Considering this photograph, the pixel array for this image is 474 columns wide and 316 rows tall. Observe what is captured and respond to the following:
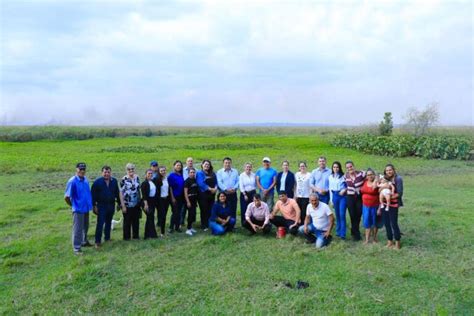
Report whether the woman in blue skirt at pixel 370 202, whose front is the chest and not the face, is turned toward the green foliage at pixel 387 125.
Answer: no

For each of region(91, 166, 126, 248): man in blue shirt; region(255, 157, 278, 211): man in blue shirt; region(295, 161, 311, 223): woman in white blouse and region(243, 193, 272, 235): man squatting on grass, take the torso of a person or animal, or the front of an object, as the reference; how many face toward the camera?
4

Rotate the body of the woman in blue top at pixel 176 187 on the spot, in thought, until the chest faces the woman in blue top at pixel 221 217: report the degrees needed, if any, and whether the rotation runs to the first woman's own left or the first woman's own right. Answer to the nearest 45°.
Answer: approximately 90° to the first woman's own left

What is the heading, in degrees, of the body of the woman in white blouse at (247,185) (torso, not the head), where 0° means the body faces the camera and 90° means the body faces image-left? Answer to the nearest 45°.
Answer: approximately 0°

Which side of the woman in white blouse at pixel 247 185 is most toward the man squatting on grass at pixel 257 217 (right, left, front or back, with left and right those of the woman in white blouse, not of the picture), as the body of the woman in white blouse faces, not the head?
front

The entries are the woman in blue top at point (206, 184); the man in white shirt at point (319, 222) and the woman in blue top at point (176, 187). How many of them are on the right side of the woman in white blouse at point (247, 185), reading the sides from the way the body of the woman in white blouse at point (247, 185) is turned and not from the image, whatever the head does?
2

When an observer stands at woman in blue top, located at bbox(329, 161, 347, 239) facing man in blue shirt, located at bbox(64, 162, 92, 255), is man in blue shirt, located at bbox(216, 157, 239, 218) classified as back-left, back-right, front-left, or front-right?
front-right

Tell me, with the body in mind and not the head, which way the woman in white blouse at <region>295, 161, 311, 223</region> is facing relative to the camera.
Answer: toward the camera

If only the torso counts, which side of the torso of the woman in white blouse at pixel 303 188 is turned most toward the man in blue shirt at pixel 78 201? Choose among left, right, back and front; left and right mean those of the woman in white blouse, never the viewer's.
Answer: right

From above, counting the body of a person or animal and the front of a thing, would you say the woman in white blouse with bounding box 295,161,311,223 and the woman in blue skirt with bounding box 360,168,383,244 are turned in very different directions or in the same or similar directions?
same or similar directions

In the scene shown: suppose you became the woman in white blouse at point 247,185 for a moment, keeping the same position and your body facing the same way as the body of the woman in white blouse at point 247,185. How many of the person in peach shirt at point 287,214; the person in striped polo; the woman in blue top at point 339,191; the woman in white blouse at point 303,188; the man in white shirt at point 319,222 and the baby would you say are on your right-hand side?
0

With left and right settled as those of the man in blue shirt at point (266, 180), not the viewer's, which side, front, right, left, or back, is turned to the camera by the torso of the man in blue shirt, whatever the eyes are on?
front

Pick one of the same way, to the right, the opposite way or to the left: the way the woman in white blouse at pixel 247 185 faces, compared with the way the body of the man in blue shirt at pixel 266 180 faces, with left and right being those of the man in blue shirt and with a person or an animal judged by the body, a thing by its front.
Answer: the same way

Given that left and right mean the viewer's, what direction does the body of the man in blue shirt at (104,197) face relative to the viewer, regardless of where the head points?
facing the viewer

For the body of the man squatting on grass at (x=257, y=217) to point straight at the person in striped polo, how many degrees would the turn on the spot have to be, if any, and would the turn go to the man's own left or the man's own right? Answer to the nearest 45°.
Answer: approximately 90° to the man's own left

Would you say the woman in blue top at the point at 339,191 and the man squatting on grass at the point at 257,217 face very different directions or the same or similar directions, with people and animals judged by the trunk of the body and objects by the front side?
same or similar directions

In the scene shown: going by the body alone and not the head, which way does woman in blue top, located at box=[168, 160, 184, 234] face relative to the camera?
toward the camera

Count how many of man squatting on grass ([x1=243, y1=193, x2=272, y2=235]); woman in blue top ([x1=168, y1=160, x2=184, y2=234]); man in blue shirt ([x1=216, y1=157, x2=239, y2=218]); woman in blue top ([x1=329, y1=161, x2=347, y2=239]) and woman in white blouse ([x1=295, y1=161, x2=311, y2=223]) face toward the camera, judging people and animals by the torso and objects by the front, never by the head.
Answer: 5
